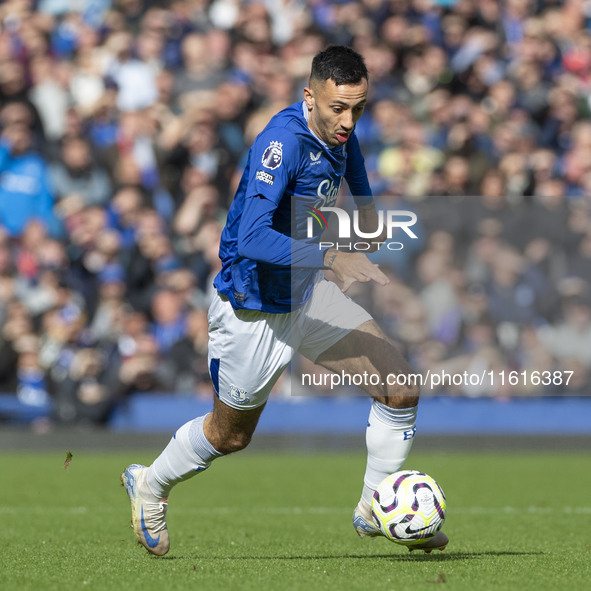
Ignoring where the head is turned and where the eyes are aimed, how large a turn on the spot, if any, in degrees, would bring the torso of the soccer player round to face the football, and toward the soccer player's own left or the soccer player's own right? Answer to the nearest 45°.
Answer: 0° — they already face it

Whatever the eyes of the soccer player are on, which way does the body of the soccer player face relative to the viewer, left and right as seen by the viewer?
facing the viewer and to the right of the viewer

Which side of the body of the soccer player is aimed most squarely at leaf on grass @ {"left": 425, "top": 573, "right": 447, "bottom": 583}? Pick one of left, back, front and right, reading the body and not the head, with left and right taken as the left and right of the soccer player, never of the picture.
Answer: front

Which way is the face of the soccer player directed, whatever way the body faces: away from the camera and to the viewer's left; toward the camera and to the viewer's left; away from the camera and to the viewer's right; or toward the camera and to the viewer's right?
toward the camera and to the viewer's right
